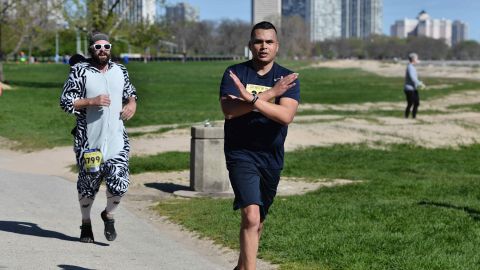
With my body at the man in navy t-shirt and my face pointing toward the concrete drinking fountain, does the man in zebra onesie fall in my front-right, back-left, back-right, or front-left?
front-left

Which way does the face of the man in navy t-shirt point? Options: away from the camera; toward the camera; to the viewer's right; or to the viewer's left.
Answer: toward the camera

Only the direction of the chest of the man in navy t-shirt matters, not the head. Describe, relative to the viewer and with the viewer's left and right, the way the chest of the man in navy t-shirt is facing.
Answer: facing the viewer

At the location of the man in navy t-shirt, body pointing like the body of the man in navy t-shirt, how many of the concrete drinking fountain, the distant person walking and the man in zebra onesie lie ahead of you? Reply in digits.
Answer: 0

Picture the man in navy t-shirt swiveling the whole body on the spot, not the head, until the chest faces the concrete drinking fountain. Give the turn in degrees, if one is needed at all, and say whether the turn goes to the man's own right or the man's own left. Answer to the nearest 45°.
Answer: approximately 180°

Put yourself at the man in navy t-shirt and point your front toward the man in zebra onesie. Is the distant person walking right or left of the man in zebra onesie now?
right

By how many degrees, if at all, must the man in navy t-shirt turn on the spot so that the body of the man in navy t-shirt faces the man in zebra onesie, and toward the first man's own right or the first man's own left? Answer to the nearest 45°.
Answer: approximately 135° to the first man's own right
